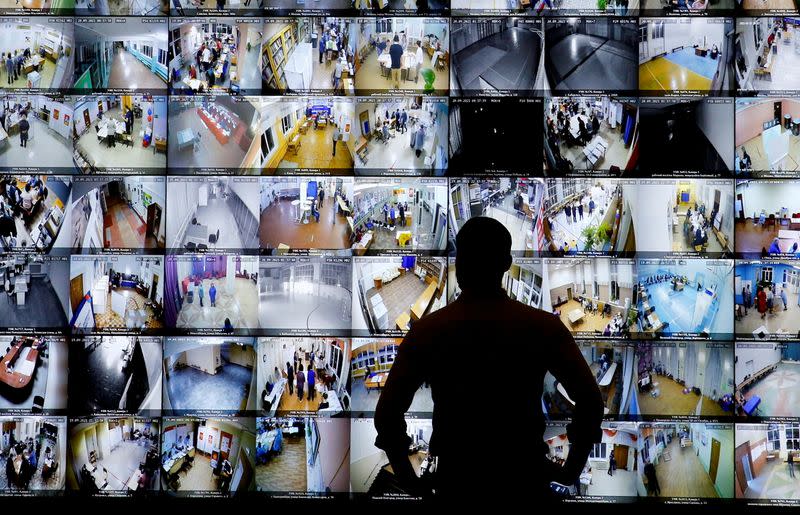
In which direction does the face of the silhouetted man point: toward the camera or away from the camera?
away from the camera

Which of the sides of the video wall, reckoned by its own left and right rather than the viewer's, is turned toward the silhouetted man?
front
